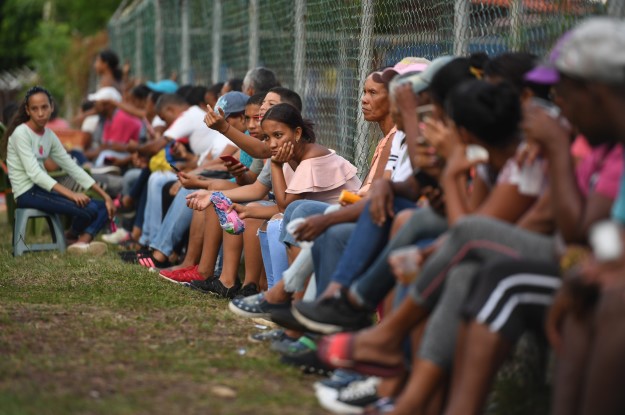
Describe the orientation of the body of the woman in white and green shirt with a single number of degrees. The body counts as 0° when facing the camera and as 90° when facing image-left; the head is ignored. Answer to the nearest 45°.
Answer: approximately 315°
